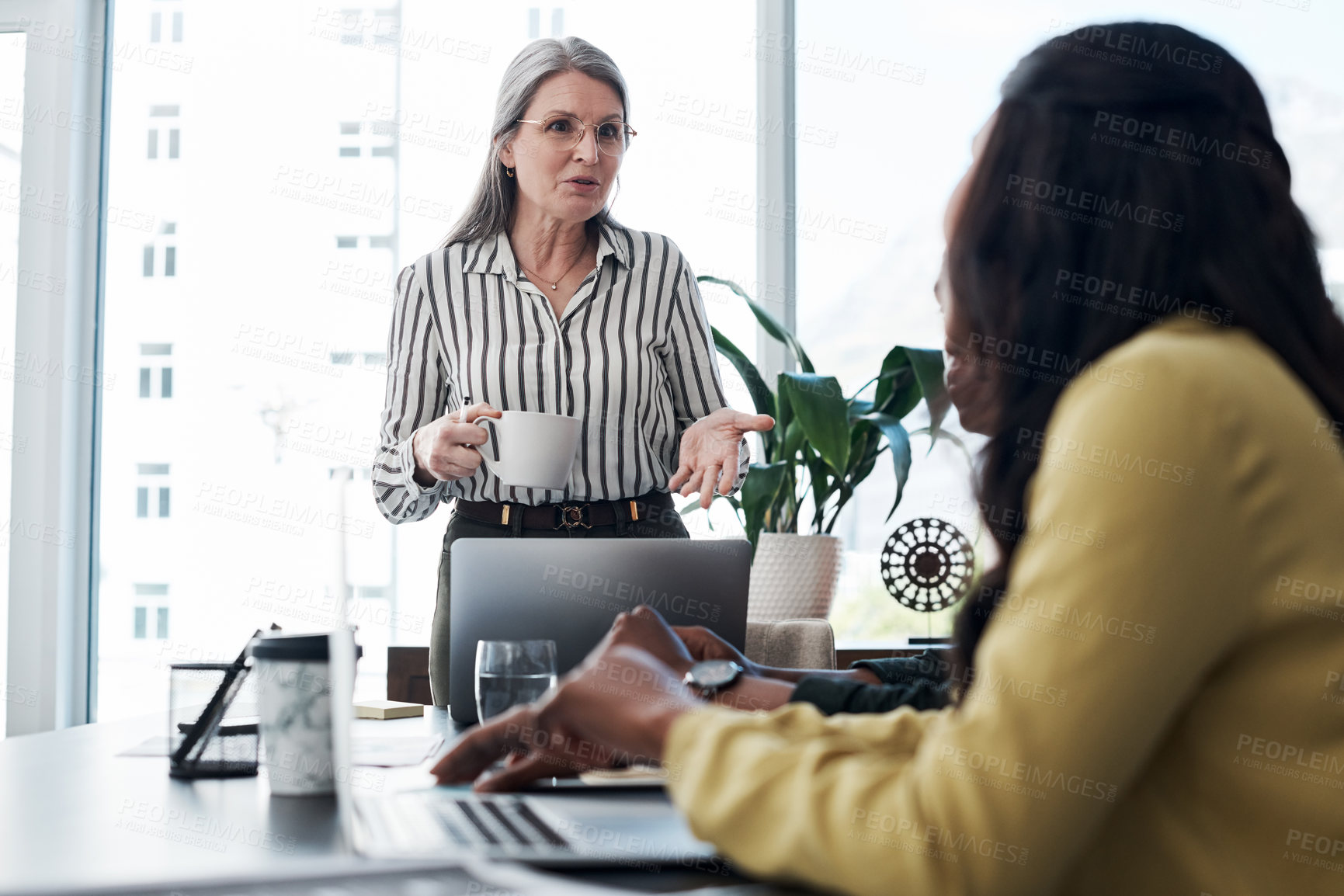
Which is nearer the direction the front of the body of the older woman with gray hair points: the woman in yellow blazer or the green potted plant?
the woman in yellow blazer

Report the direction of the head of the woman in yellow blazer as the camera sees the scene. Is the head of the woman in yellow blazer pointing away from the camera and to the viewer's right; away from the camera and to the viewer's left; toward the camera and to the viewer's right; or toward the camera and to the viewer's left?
away from the camera and to the viewer's left

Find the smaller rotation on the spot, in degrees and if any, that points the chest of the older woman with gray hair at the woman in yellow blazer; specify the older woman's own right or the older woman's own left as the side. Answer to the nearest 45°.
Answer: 0° — they already face them

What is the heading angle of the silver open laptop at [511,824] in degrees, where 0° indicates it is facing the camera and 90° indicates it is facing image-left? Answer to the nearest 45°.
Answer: approximately 270°

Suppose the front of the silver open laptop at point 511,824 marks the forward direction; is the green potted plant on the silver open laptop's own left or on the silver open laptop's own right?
on the silver open laptop's own left

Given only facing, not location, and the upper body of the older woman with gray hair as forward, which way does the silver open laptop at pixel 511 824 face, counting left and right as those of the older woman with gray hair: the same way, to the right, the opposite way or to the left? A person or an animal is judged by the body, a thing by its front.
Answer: to the left

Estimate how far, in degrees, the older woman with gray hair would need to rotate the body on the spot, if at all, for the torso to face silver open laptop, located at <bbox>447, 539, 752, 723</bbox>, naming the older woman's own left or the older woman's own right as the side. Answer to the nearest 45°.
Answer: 0° — they already face it

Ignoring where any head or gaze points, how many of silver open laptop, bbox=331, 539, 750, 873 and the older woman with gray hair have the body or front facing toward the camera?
1
